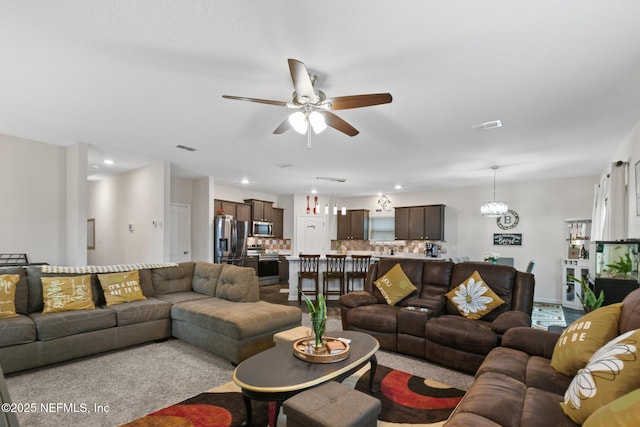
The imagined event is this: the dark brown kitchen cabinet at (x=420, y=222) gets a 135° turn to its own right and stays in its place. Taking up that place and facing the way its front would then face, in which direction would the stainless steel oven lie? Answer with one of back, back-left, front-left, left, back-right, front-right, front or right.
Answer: front-left

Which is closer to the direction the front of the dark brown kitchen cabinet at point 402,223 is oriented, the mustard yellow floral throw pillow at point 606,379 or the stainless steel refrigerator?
the mustard yellow floral throw pillow

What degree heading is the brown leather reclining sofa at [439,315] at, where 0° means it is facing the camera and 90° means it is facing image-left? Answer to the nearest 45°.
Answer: approximately 45°

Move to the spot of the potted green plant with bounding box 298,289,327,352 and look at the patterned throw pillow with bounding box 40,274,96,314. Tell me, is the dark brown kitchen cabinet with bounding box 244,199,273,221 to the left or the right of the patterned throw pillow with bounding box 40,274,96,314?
right

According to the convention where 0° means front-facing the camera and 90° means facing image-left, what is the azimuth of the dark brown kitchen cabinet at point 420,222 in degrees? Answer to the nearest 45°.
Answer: approximately 0°

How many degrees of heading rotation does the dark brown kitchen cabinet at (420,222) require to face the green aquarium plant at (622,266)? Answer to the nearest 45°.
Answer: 0° — it already faces it

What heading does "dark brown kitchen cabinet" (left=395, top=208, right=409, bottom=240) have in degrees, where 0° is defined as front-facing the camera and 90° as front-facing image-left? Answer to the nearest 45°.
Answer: approximately 0°

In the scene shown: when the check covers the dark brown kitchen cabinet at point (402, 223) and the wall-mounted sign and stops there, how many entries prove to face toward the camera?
2

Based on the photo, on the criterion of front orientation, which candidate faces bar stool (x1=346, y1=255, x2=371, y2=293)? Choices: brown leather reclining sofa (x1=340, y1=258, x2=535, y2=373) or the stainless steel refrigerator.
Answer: the stainless steel refrigerator

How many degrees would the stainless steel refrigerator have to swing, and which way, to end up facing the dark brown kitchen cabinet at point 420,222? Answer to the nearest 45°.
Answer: approximately 45° to its left

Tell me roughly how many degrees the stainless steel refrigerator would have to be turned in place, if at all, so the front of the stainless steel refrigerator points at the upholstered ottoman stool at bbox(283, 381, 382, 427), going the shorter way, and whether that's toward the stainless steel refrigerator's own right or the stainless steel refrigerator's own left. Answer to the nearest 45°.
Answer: approximately 45° to the stainless steel refrigerator's own right

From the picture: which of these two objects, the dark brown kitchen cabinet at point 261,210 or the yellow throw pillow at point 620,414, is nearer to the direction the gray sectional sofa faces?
the yellow throw pillow

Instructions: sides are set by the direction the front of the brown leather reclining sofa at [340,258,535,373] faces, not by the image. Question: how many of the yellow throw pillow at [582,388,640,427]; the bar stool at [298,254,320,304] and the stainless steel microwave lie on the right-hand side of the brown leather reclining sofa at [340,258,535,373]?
2
